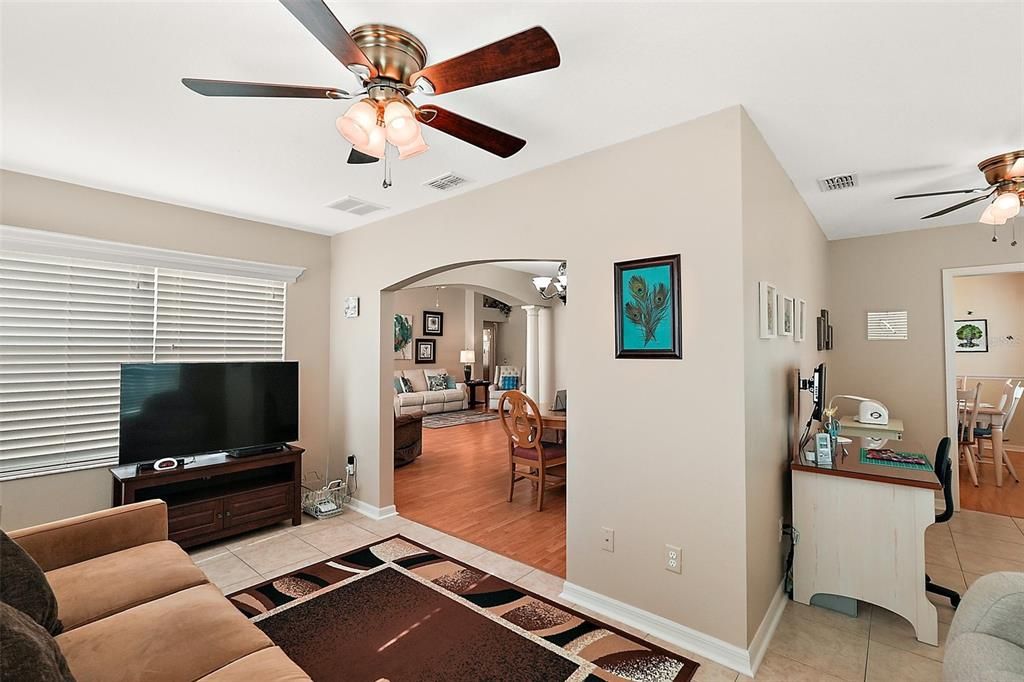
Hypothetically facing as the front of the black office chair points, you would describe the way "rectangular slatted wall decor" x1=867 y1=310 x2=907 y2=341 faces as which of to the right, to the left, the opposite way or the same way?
to the left

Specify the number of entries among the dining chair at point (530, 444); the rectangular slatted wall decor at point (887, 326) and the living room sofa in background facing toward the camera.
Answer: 2

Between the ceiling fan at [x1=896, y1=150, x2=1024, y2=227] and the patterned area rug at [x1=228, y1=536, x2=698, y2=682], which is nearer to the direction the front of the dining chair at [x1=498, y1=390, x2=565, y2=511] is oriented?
the ceiling fan

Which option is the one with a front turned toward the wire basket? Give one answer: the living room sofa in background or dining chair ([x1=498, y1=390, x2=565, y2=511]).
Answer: the living room sofa in background

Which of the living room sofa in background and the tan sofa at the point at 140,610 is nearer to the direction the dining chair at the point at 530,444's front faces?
the living room sofa in background

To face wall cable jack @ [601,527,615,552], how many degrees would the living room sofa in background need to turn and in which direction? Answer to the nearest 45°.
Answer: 0° — it already faces it

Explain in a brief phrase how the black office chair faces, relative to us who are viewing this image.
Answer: facing to the left of the viewer

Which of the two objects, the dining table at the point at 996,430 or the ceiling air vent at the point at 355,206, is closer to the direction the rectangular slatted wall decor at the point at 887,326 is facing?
the ceiling air vent

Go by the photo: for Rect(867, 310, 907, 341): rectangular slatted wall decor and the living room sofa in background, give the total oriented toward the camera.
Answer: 2

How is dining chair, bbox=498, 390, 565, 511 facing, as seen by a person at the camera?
facing away from the viewer and to the right of the viewer

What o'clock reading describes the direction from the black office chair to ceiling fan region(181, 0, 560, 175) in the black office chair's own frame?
The ceiling fan is roughly at 10 o'clock from the black office chair.

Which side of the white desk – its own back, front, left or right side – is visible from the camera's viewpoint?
right

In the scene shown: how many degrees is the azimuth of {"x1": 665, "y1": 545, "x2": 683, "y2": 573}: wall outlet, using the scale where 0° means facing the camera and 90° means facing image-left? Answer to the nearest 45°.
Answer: approximately 45°

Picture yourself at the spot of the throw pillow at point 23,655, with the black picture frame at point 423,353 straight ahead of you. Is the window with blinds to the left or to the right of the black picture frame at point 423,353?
left

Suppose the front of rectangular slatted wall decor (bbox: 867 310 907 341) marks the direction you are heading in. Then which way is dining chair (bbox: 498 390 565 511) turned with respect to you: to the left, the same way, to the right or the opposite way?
the opposite way

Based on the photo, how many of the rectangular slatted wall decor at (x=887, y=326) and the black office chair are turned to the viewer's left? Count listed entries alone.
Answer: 1
